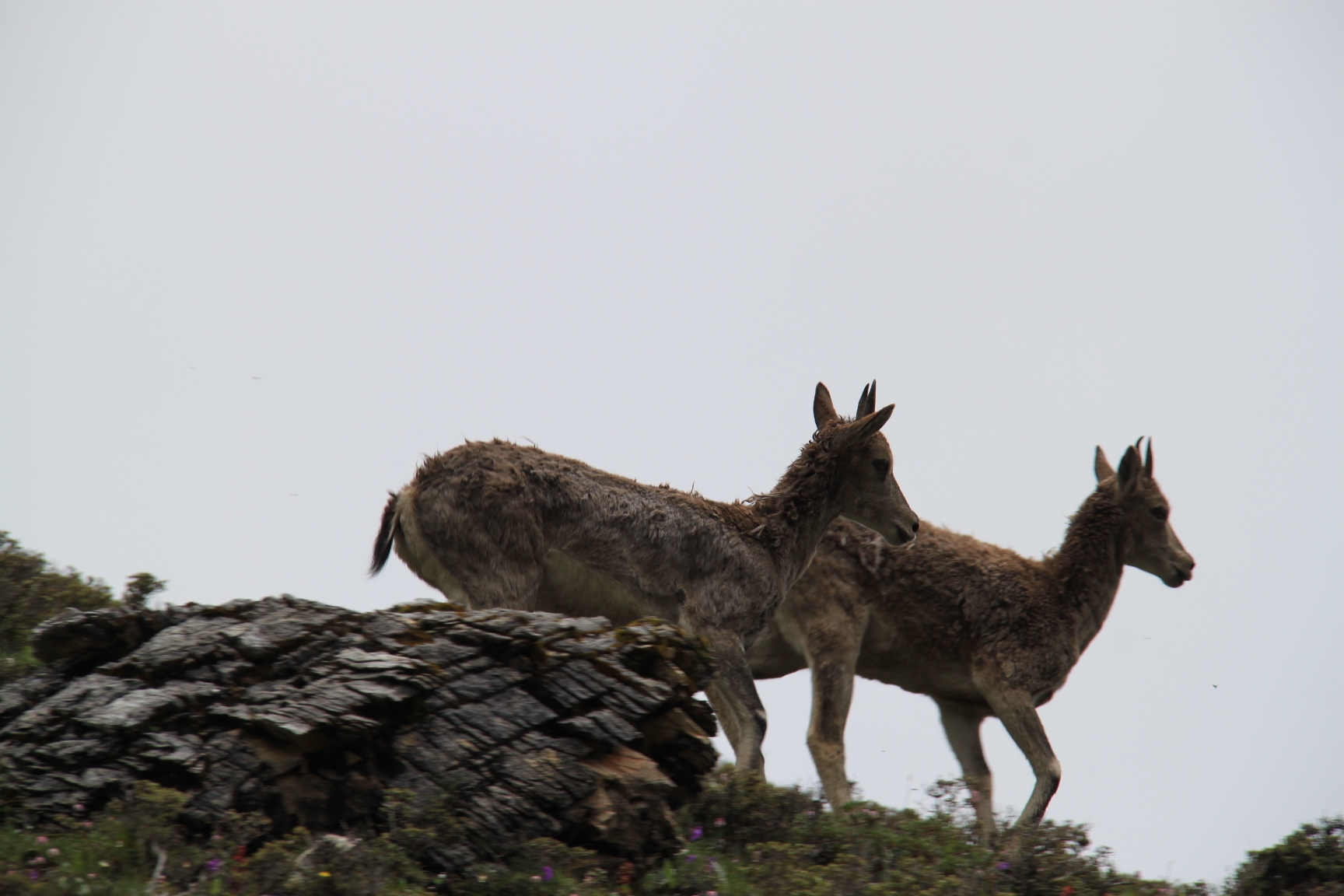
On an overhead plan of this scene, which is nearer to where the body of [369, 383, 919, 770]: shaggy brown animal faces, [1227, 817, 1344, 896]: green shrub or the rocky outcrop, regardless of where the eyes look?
the green shrub

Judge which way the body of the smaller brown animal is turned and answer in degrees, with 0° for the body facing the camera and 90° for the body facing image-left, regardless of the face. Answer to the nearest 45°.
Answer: approximately 270°

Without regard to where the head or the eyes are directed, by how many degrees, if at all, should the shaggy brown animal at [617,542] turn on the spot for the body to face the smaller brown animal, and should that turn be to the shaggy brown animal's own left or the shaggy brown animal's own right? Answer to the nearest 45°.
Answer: approximately 45° to the shaggy brown animal's own left

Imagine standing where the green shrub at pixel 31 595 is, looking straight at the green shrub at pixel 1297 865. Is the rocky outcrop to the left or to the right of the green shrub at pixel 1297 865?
right

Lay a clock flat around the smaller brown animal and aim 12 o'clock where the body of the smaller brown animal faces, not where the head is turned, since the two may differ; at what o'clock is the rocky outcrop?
The rocky outcrop is roughly at 4 o'clock from the smaller brown animal.

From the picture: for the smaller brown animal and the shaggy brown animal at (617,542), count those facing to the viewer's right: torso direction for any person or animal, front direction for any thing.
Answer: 2

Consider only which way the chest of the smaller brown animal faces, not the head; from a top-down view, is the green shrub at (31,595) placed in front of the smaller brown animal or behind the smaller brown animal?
behind

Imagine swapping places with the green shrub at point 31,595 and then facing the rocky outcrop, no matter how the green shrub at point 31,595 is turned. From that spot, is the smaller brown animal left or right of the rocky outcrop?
left

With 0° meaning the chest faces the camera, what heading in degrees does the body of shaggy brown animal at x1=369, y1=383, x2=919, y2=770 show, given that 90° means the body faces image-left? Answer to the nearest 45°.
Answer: approximately 270°

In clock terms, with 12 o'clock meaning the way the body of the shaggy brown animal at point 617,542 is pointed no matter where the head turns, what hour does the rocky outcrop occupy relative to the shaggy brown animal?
The rocky outcrop is roughly at 4 o'clock from the shaggy brown animal.

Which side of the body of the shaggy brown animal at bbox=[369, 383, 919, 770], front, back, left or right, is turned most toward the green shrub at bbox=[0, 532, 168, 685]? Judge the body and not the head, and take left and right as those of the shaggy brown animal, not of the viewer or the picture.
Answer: back

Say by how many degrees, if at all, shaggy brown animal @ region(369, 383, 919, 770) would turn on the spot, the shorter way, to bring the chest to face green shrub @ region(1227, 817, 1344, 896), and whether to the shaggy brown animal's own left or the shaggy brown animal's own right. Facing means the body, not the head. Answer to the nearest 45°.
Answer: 0° — it already faces it
